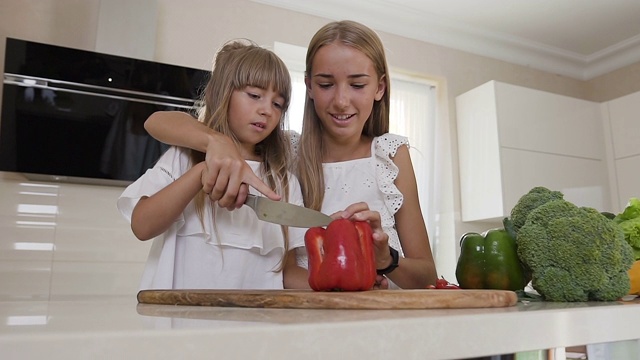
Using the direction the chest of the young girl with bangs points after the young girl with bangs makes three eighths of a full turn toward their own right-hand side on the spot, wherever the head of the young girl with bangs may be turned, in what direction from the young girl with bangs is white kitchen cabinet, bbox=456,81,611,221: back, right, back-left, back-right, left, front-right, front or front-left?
back-right

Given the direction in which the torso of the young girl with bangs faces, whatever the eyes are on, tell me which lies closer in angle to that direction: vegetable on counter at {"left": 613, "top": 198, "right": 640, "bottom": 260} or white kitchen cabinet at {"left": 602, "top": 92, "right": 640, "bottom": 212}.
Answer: the vegetable on counter

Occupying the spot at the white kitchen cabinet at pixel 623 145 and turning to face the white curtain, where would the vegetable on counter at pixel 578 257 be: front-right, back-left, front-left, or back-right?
front-left

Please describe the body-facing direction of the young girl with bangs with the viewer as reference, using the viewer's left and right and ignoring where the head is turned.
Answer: facing the viewer and to the right of the viewer

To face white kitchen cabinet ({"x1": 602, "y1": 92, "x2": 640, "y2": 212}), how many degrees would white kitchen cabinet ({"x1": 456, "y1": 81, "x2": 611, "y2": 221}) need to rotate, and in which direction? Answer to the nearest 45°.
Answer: approximately 90° to its left

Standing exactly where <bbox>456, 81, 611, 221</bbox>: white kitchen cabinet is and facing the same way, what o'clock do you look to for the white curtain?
The white curtain is roughly at 4 o'clock from the white kitchen cabinet.

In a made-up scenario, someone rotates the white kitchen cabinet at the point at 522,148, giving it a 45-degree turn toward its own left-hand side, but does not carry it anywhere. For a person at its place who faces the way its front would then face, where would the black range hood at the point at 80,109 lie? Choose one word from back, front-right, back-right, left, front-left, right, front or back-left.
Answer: back-right

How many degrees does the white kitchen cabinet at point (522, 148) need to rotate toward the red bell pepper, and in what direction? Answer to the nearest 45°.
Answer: approximately 45° to its right

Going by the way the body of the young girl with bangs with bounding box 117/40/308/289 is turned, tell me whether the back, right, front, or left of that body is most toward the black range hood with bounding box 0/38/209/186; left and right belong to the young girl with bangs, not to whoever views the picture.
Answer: back

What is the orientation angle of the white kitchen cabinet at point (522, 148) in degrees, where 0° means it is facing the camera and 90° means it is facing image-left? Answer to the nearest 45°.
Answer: approximately 315°
